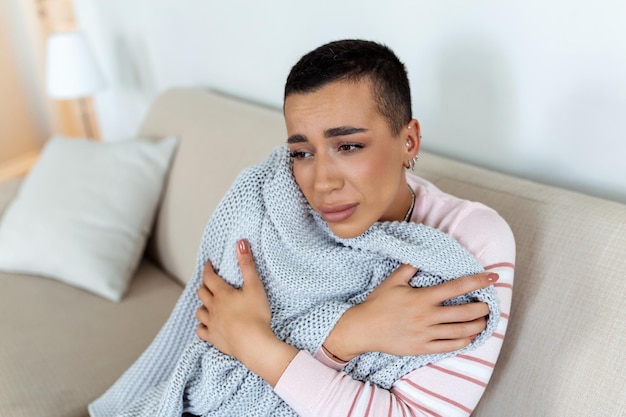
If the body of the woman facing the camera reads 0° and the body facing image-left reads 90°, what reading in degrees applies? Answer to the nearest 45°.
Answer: approximately 45°

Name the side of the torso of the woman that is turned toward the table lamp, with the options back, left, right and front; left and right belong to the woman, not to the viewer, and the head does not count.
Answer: right

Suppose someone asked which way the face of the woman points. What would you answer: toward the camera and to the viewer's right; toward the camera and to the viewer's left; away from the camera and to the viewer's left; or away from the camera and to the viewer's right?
toward the camera and to the viewer's left

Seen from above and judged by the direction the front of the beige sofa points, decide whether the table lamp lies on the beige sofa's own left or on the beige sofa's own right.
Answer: on the beige sofa's own right

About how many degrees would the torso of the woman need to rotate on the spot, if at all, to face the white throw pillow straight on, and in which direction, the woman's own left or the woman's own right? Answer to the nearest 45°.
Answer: approximately 90° to the woman's own right
